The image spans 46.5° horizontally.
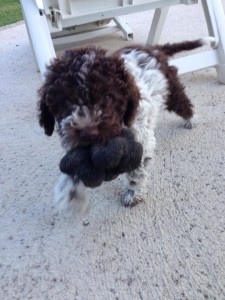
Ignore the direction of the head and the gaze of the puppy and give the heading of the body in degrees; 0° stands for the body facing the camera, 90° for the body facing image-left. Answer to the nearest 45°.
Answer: approximately 45°

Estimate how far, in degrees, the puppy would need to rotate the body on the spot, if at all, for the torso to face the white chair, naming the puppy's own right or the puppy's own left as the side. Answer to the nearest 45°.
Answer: approximately 135° to the puppy's own right
